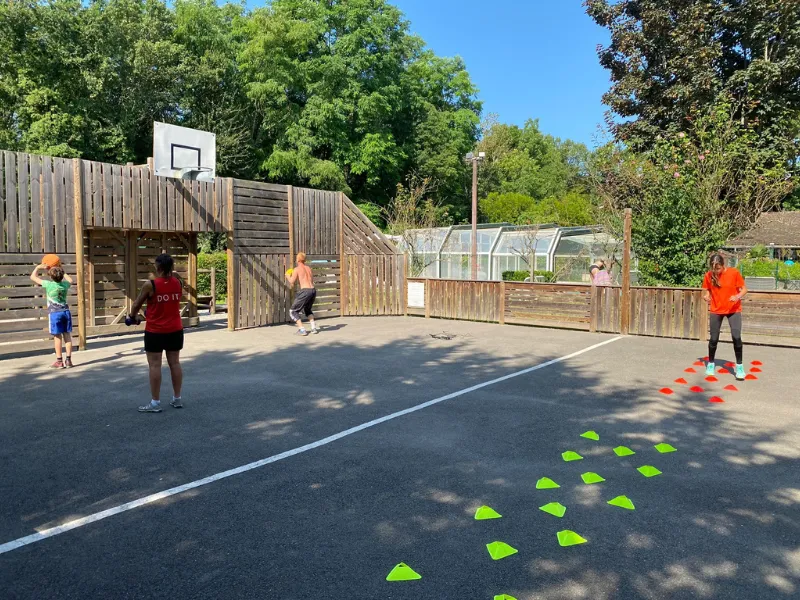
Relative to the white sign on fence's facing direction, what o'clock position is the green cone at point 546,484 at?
The green cone is roughly at 12 o'clock from the white sign on fence.

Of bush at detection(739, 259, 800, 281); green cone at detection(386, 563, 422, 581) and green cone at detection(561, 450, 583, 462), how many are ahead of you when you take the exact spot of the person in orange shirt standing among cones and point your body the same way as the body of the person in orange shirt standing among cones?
2

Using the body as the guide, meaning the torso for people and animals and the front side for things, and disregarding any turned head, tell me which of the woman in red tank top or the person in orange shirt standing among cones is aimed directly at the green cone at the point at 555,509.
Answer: the person in orange shirt standing among cones

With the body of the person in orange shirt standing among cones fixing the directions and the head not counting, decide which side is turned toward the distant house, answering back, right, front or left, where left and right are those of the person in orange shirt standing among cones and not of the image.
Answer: back

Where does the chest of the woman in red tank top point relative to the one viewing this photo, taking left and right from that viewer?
facing away from the viewer and to the left of the viewer

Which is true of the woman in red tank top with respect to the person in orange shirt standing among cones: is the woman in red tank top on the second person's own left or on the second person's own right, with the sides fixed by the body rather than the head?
on the second person's own right

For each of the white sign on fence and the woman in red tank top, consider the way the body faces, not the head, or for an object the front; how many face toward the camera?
1

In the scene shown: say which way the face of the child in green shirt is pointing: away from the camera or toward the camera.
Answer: away from the camera

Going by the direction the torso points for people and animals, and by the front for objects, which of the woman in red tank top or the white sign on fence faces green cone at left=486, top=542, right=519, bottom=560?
the white sign on fence

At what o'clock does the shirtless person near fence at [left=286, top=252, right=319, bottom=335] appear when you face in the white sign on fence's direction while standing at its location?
The shirtless person near fence is roughly at 1 o'clock from the white sign on fence.
